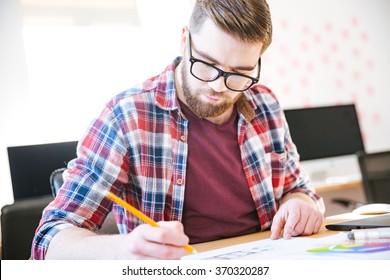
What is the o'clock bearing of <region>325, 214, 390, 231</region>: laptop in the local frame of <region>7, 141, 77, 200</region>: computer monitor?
The laptop is roughly at 11 o'clock from the computer monitor.

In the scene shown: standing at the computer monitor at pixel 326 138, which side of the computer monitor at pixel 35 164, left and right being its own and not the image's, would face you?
left

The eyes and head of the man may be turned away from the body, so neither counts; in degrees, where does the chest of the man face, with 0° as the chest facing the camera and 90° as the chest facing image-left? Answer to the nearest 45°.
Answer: approximately 315°

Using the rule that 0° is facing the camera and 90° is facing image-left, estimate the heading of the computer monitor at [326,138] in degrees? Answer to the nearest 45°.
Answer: approximately 0°

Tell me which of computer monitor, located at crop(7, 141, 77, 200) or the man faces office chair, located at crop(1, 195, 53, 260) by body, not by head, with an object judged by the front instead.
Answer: the computer monitor

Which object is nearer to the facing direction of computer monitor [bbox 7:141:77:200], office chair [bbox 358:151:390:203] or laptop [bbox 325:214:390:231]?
the laptop

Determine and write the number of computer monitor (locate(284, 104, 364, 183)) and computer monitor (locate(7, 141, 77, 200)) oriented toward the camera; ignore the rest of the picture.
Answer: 2

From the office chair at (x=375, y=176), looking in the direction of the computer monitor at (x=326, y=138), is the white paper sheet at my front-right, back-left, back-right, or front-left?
back-left

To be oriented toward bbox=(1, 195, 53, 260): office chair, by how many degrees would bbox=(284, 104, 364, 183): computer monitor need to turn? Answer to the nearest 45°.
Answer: approximately 45° to its right

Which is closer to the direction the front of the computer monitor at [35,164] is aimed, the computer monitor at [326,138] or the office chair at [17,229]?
the office chair

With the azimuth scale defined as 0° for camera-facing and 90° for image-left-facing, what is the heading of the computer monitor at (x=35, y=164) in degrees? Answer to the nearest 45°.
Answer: approximately 0°

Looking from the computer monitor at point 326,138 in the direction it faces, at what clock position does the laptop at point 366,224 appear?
The laptop is roughly at 12 o'clock from the computer monitor.
